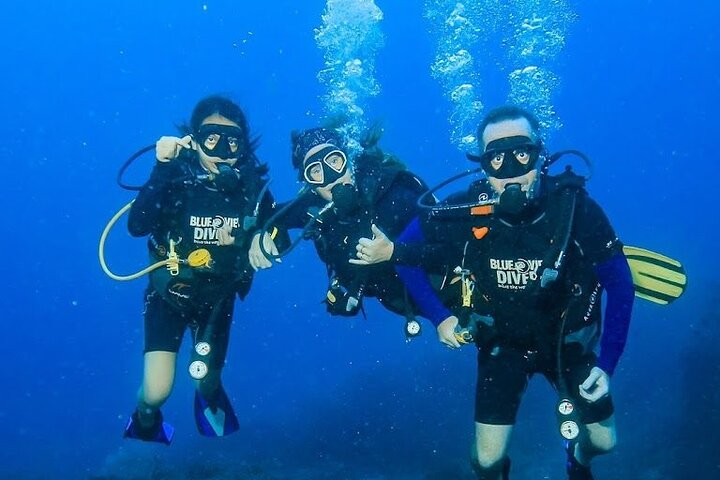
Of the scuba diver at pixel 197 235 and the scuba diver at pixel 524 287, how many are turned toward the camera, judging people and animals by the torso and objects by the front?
2

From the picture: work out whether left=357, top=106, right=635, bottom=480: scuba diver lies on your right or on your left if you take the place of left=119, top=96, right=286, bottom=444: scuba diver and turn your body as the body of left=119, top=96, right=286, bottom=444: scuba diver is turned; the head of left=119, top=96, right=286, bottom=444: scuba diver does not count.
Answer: on your left

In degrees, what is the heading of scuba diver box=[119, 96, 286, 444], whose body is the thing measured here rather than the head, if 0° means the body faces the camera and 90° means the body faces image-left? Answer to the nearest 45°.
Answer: approximately 0°

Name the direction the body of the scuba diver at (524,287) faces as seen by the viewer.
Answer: toward the camera

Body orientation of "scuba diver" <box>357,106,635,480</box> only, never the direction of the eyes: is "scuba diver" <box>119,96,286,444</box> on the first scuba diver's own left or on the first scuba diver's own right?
on the first scuba diver's own right

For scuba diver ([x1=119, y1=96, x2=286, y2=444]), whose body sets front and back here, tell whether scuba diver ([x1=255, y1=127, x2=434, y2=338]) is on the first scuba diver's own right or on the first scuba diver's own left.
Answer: on the first scuba diver's own left

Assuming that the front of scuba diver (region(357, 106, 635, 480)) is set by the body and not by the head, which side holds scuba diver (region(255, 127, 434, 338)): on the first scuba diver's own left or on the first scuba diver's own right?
on the first scuba diver's own right
